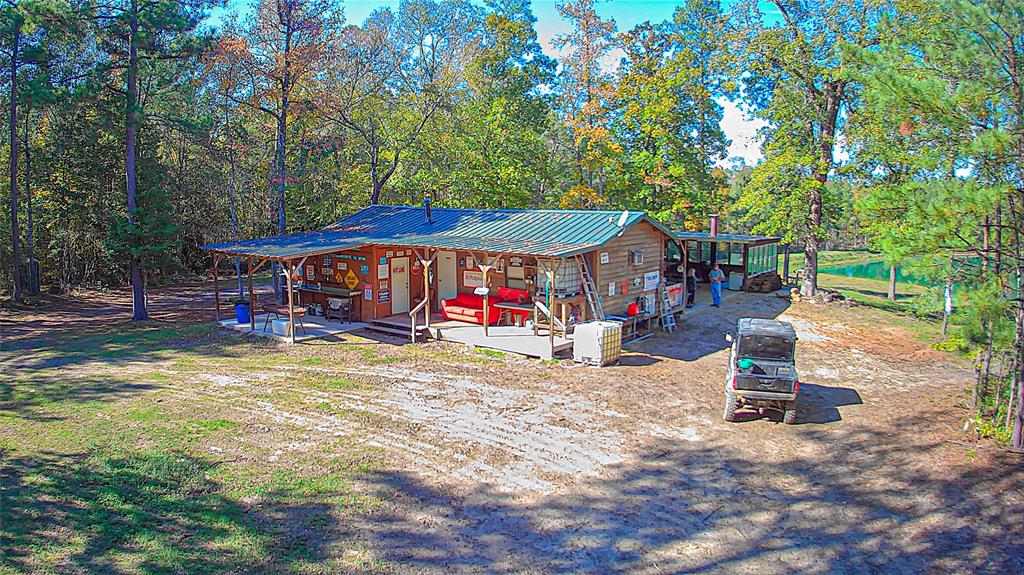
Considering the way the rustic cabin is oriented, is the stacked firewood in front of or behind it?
behind

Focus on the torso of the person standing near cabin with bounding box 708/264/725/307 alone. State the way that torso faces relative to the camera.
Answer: toward the camera

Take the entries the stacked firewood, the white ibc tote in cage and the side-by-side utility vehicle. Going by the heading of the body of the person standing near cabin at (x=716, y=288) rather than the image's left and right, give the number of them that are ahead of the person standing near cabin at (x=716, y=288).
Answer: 2

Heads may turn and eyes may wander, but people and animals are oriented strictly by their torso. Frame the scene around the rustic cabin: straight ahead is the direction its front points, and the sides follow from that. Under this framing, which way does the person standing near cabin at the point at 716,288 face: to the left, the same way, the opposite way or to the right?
the same way

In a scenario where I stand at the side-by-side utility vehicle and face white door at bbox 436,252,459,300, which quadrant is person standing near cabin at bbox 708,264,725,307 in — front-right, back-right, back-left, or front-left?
front-right

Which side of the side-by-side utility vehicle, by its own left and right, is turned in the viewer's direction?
back

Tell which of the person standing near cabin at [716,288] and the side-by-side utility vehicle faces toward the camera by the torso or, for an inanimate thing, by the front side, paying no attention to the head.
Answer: the person standing near cabin

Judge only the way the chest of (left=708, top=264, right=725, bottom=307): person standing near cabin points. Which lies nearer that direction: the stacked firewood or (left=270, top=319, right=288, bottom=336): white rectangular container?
the white rectangular container

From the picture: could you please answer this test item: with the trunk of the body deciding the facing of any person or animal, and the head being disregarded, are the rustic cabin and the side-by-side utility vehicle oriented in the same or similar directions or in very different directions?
very different directions

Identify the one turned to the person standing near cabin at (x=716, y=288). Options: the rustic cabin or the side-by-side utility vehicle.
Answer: the side-by-side utility vehicle

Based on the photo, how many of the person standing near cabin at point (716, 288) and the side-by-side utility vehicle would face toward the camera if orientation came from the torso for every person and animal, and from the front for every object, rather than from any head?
1

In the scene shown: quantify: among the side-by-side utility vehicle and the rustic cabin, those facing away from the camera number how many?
1

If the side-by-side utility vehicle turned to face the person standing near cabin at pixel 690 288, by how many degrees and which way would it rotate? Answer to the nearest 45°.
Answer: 0° — it already faces them

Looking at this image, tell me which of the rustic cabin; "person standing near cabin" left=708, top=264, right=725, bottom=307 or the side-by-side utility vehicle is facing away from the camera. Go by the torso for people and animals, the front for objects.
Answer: the side-by-side utility vehicle

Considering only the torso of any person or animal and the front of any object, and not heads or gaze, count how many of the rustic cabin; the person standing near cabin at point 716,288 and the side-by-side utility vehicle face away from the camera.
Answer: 1

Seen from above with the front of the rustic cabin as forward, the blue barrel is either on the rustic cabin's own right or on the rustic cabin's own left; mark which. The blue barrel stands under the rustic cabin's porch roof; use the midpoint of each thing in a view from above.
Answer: on the rustic cabin's own right

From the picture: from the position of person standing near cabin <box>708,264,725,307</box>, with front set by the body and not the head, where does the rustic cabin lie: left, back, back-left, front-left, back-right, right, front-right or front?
front-right

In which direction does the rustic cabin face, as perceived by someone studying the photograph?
facing the viewer and to the left of the viewer
